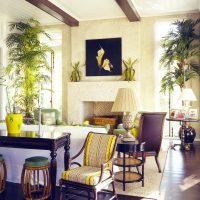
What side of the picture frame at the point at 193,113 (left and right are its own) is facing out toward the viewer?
front

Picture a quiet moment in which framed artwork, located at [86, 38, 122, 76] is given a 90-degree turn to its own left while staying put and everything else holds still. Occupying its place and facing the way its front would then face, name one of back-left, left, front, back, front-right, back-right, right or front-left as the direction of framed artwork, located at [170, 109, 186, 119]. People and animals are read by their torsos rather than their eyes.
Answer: front-right

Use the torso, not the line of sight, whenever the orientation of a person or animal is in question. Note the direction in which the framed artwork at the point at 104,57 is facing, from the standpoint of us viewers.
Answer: facing the viewer

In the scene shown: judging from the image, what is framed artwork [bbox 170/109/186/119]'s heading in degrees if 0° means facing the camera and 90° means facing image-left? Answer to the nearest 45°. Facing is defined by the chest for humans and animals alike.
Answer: approximately 0°

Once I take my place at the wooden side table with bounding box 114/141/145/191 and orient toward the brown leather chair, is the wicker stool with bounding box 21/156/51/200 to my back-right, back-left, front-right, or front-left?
back-left
